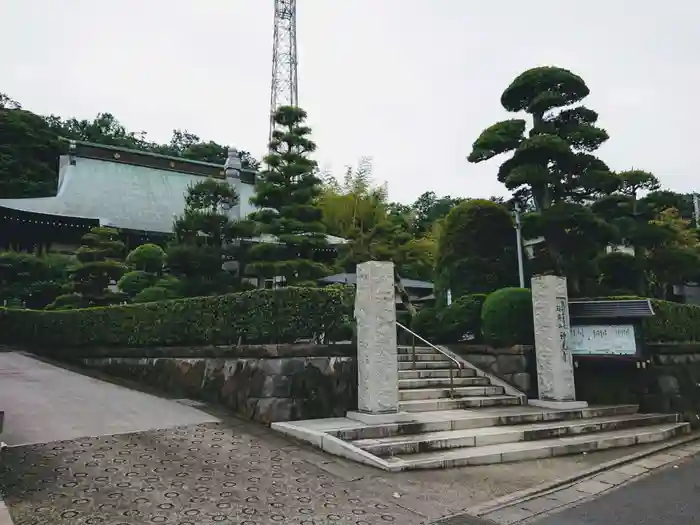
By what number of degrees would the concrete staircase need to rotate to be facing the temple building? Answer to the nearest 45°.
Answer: approximately 180°

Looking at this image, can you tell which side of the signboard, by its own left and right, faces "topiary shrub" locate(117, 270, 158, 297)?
right

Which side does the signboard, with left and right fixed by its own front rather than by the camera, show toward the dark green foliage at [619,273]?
back

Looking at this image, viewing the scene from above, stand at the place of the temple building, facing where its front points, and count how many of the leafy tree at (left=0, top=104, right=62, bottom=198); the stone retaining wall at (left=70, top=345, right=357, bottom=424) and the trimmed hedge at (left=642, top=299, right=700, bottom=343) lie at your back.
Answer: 1

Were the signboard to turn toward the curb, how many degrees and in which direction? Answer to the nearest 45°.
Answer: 0° — it already faces it

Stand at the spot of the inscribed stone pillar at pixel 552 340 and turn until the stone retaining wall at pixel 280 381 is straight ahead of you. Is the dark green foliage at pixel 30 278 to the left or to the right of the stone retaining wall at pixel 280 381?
right

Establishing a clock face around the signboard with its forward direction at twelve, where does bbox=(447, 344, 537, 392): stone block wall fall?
The stone block wall is roughly at 3 o'clock from the signboard.
